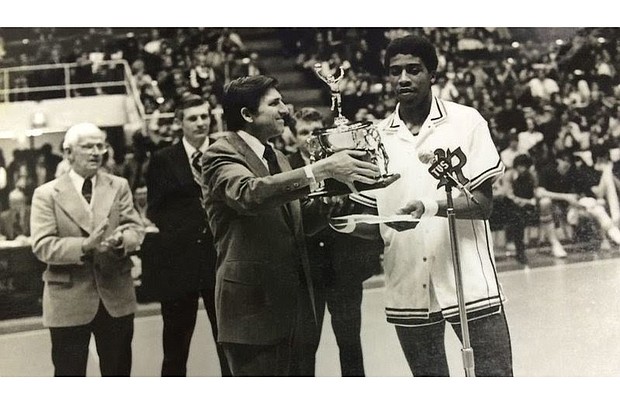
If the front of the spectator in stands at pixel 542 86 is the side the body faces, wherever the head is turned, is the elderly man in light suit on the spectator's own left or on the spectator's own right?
on the spectator's own right

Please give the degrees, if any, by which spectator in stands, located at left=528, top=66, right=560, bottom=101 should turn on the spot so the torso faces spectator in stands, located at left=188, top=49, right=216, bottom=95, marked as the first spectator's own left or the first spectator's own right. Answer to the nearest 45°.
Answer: approximately 45° to the first spectator's own right

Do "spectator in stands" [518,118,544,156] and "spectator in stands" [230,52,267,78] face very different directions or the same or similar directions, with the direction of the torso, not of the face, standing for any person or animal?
same or similar directions

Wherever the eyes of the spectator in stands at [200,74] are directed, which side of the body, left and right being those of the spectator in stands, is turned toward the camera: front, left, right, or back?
front

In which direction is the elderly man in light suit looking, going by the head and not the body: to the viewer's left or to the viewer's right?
to the viewer's right

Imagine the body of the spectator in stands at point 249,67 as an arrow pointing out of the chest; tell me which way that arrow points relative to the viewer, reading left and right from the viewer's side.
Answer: facing the viewer

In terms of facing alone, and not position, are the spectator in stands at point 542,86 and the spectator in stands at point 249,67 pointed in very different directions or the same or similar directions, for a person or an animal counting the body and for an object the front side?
same or similar directions

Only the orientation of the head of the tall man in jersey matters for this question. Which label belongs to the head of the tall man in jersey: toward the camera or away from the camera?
toward the camera

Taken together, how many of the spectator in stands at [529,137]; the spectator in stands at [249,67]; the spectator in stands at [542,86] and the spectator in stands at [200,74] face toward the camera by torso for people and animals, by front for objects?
4

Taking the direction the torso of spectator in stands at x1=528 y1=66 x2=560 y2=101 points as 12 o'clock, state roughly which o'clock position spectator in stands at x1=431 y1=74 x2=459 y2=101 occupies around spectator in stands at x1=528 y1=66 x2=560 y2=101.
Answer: spectator in stands at x1=431 y1=74 x2=459 y2=101 is roughly at 2 o'clock from spectator in stands at x1=528 y1=66 x2=560 y2=101.

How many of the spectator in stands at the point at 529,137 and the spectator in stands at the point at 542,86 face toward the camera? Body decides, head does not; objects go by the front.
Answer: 2

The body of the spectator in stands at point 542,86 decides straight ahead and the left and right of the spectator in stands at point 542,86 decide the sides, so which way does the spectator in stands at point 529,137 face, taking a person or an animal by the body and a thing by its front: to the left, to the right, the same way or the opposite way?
the same way
